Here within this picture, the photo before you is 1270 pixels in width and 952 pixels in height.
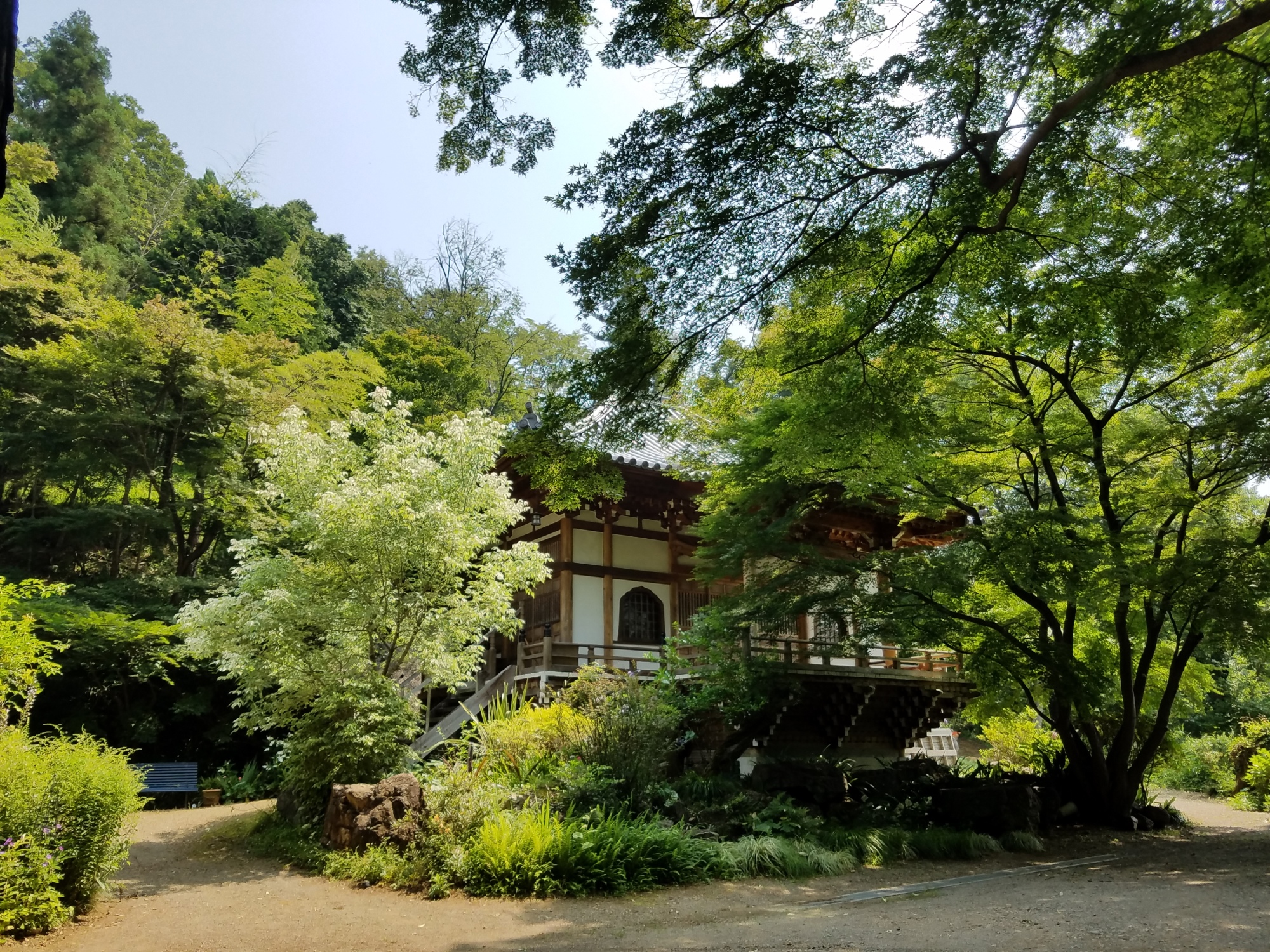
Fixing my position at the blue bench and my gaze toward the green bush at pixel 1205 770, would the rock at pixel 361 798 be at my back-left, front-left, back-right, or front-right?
front-right

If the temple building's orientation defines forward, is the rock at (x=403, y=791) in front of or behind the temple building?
in front

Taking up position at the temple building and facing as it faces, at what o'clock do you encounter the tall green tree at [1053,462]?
The tall green tree is roughly at 9 o'clock from the temple building.

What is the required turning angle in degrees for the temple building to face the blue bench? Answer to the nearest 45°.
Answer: approximately 45° to its right

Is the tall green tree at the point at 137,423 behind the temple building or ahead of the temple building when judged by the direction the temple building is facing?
ahead

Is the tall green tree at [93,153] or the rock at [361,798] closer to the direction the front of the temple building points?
the rock

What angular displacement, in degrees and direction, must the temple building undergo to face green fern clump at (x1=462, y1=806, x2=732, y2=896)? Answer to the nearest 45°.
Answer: approximately 45° to its left

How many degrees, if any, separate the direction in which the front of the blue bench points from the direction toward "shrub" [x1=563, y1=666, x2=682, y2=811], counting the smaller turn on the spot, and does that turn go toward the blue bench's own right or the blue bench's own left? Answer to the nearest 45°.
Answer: approximately 45° to the blue bench's own left

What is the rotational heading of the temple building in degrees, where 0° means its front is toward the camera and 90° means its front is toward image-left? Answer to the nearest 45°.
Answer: approximately 45°

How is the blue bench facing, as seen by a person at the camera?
facing the viewer

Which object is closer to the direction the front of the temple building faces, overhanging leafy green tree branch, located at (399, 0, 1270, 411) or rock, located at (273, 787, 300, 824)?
the rock
